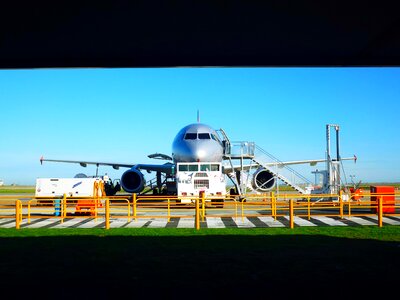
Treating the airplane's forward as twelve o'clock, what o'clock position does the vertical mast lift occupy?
The vertical mast lift is roughly at 9 o'clock from the airplane.

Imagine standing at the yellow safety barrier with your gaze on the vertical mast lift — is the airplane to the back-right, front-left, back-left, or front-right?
front-left

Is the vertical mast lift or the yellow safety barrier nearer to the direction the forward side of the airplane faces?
the yellow safety barrier

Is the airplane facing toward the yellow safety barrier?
yes

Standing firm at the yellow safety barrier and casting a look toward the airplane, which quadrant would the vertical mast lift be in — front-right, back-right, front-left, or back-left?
front-right

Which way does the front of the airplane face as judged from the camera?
facing the viewer
